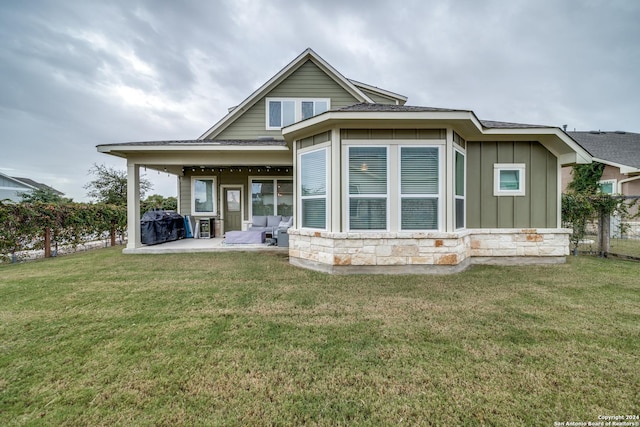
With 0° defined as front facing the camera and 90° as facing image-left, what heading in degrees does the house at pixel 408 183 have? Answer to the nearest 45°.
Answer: approximately 180°

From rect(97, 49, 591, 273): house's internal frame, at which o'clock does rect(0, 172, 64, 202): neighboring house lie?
The neighboring house is roughly at 10 o'clock from the house.

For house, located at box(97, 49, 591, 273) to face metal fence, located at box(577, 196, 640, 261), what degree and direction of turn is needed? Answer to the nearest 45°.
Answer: approximately 90° to its right

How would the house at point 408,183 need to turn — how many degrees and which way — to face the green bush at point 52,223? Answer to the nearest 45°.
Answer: approximately 90° to its left

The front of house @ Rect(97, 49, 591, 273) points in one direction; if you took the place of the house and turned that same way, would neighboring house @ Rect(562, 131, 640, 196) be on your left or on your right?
on your right

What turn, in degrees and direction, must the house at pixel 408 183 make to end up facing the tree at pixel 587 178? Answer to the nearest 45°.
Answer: approximately 45° to its right
